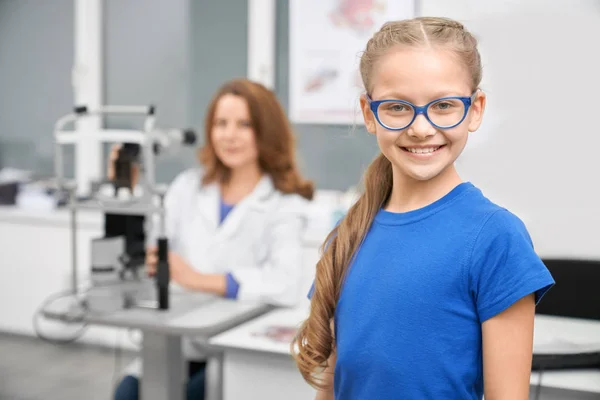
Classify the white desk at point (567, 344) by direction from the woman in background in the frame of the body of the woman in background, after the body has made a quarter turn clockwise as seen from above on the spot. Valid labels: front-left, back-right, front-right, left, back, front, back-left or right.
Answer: back

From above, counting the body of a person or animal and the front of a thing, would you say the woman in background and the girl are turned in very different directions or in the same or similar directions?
same or similar directions

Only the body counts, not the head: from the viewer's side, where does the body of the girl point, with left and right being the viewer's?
facing the viewer and to the left of the viewer

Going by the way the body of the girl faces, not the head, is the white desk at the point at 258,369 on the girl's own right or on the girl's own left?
on the girl's own right

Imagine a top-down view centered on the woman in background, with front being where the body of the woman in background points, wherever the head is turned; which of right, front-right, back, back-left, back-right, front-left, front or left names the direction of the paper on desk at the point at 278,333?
front-left

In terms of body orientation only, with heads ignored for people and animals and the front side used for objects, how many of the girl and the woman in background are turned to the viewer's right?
0

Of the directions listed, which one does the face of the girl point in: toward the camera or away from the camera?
toward the camera

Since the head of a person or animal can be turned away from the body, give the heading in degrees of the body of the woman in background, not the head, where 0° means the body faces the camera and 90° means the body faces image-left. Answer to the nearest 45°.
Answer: approximately 45°
